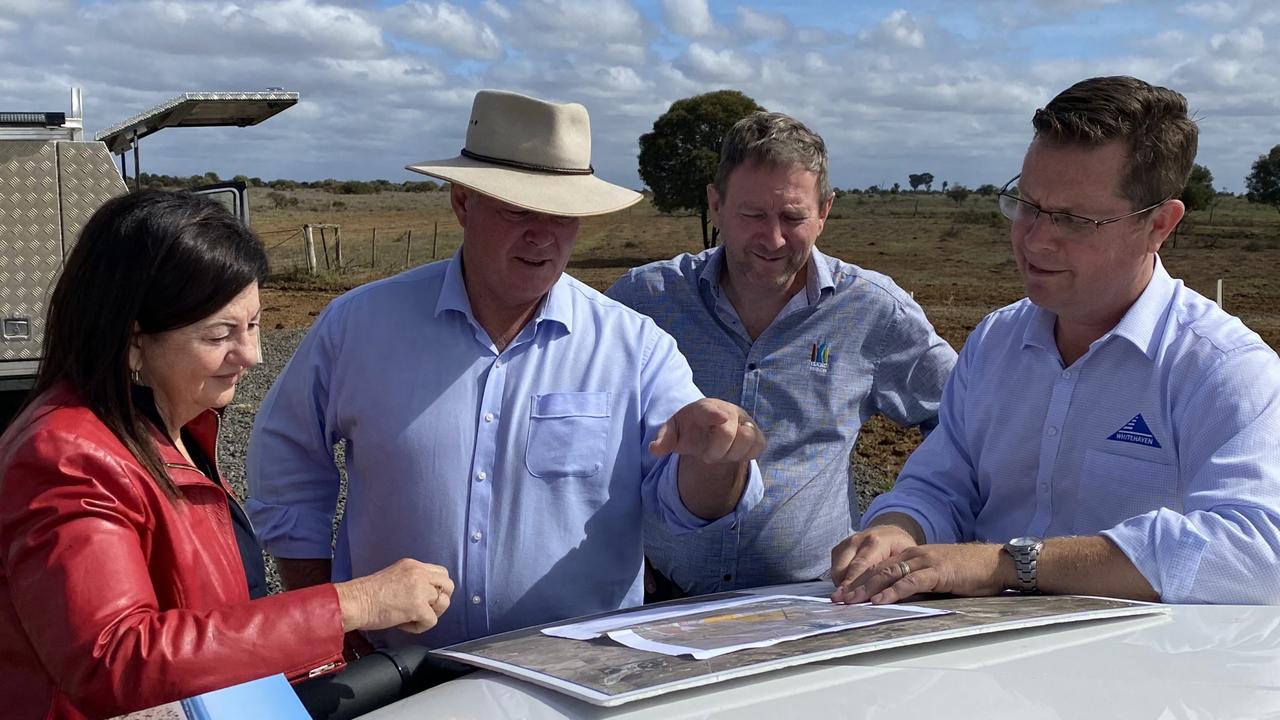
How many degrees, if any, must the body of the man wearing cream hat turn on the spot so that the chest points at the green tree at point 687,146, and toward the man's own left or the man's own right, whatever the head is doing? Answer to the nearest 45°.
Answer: approximately 180°

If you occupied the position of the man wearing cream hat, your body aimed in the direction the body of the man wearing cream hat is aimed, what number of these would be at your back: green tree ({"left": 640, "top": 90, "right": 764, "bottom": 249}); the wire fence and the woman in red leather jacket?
2

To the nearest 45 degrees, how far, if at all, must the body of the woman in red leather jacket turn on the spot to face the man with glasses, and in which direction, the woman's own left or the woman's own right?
0° — they already face them

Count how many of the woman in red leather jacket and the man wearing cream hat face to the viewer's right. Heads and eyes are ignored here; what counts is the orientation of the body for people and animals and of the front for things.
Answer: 1

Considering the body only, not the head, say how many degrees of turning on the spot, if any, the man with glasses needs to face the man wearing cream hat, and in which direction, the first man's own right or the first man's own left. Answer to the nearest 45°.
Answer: approximately 45° to the first man's own right

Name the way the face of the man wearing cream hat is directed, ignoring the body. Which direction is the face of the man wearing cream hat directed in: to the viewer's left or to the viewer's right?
to the viewer's right

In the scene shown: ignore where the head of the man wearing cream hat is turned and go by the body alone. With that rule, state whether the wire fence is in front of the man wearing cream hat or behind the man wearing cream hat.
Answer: behind

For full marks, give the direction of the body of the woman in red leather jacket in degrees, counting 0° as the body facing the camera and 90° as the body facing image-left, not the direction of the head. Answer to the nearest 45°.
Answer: approximately 270°

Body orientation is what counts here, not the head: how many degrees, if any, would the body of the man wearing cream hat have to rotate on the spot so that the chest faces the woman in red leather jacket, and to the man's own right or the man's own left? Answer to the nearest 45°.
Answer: approximately 45° to the man's own right

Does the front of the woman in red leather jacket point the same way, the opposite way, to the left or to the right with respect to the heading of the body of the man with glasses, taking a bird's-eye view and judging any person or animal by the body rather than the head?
the opposite way

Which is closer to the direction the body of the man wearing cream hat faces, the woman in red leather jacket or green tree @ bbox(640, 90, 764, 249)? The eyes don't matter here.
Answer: the woman in red leather jacket

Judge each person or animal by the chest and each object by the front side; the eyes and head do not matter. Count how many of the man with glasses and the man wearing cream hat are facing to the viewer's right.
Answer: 0

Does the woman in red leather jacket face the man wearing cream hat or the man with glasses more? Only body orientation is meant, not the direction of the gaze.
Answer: the man with glasses

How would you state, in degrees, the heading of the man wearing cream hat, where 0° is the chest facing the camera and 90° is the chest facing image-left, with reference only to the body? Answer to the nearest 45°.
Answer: approximately 0°

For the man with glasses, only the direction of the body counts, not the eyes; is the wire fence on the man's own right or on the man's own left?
on the man's own right

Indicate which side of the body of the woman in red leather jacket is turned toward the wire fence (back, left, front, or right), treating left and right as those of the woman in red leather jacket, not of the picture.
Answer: left

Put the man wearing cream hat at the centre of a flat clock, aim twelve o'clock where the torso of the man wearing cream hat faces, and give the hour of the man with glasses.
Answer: The man with glasses is roughly at 10 o'clock from the man wearing cream hat.
